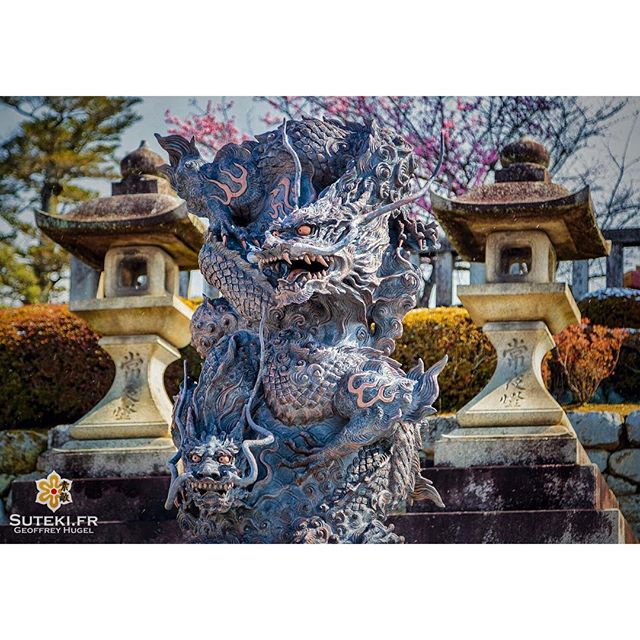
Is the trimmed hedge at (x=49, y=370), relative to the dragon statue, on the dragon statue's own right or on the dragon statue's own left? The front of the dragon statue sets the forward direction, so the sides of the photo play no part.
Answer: on the dragon statue's own right

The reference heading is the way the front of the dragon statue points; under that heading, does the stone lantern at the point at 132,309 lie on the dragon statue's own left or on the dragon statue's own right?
on the dragon statue's own right

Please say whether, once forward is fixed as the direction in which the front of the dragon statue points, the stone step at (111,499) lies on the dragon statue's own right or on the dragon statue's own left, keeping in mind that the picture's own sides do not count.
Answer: on the dragon statue's own right

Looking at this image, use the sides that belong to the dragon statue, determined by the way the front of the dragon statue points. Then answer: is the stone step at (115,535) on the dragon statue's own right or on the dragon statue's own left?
on the dragon statue's own right

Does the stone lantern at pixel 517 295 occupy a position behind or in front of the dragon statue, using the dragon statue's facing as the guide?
behind

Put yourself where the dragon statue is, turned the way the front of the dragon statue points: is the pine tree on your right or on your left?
on your right

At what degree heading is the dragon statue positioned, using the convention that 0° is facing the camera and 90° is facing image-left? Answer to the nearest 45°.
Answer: approximately 45°

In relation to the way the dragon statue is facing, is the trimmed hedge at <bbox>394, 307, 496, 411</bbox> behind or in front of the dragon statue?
behind
